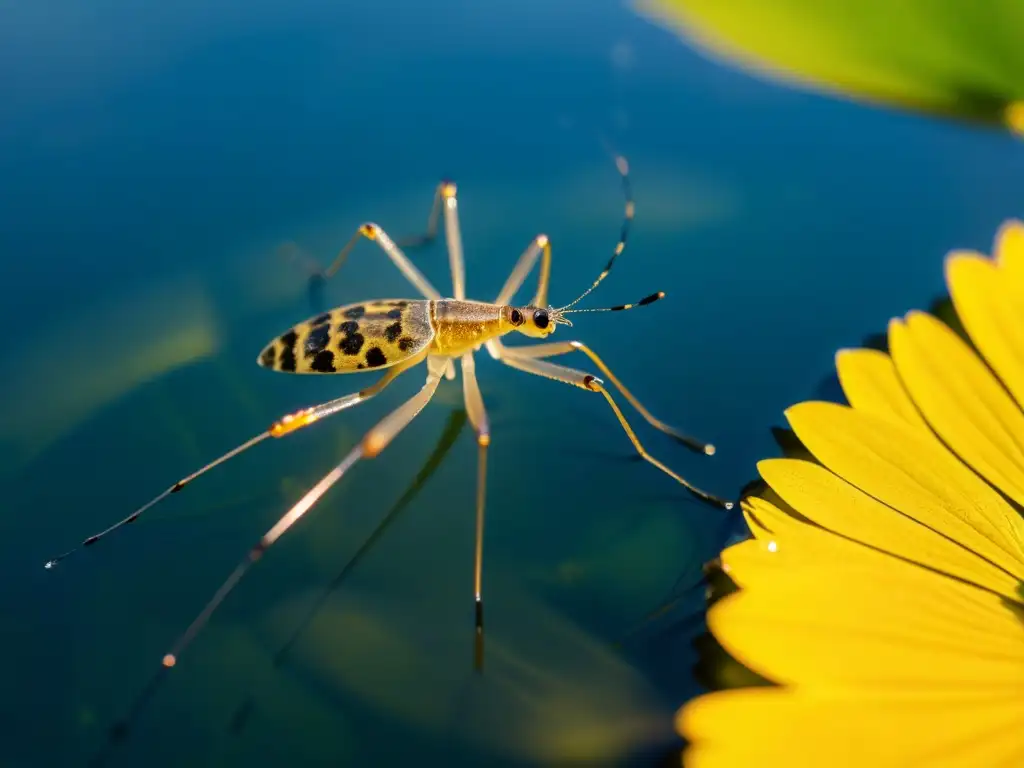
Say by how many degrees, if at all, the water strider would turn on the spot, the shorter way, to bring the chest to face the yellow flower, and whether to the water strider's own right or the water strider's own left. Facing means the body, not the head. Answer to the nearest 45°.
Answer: approximately 45° to the water strider's own right

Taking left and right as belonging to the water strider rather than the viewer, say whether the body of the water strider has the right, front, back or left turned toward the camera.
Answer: right
